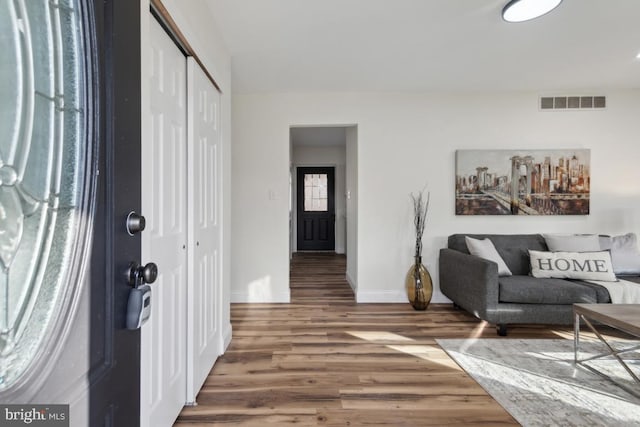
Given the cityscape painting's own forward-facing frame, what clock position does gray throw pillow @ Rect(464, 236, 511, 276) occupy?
The gray throw pillow is roughly at 1 o'clock from the cityscape painting.

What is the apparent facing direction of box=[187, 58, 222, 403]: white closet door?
to the viewer's right

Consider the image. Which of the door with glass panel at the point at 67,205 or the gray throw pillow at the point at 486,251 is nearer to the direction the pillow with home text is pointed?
the door with glass panel

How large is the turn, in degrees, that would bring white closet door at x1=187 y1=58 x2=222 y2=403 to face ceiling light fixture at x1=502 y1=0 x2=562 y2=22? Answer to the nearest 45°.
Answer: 0° — it already faces it

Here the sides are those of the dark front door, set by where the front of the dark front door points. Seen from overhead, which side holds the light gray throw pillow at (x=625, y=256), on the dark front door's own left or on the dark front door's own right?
on the dark front door's own left

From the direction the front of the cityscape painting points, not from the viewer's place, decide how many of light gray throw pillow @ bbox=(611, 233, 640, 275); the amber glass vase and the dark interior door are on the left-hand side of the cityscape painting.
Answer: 1

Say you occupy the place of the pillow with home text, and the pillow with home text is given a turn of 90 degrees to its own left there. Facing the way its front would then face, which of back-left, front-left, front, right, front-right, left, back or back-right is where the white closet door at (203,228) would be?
back-right
